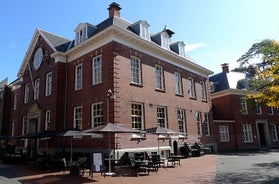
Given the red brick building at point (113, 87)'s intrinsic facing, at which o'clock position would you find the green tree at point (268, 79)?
The green tree is roughly at 9 o'clock from the red brick building.

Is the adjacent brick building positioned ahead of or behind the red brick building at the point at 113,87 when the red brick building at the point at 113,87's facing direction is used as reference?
behind

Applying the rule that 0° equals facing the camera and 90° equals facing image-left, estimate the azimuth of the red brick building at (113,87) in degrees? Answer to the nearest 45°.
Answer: approximately 45°
